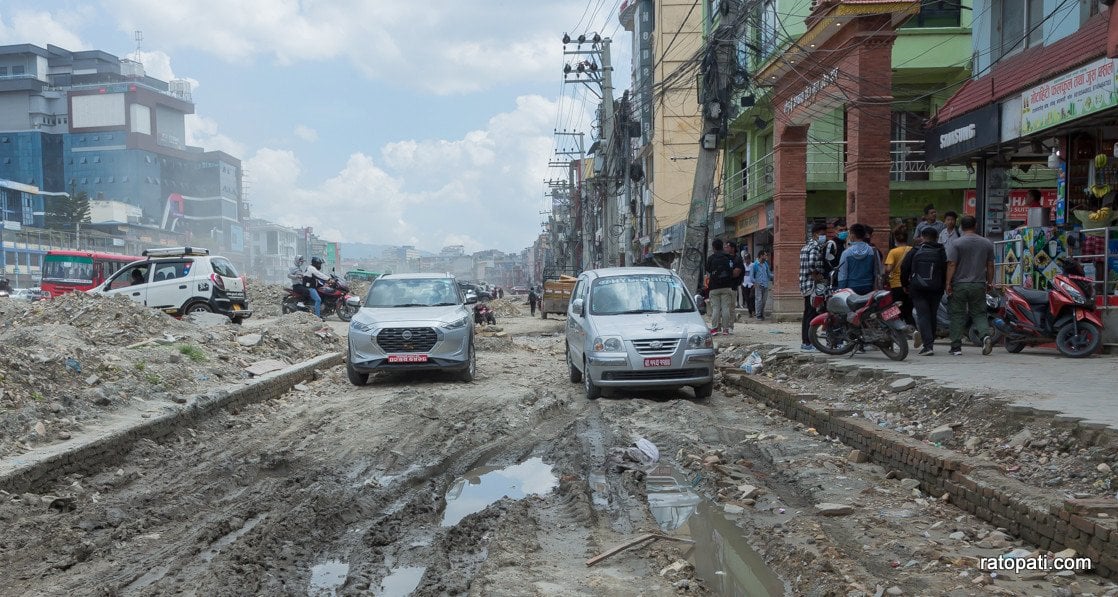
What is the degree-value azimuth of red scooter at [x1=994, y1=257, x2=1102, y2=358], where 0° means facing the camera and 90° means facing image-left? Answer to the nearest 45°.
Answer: approximately 315°

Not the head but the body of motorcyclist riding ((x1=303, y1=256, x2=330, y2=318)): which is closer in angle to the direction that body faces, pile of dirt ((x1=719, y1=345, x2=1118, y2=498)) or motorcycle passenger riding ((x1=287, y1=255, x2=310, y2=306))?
the pile of dirt

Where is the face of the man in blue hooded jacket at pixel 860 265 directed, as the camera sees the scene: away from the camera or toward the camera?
away from the camera

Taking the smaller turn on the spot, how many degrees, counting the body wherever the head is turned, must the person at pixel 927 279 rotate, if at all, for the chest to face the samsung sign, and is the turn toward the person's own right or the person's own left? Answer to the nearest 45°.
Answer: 0° — they already face it

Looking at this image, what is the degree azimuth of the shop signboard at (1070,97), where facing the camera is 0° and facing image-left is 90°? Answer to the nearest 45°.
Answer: approximately 45°

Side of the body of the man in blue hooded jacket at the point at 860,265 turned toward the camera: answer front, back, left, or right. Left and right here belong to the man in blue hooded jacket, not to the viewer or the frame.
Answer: back

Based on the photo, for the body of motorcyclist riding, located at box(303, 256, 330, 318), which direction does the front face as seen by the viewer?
to the viewer's right
